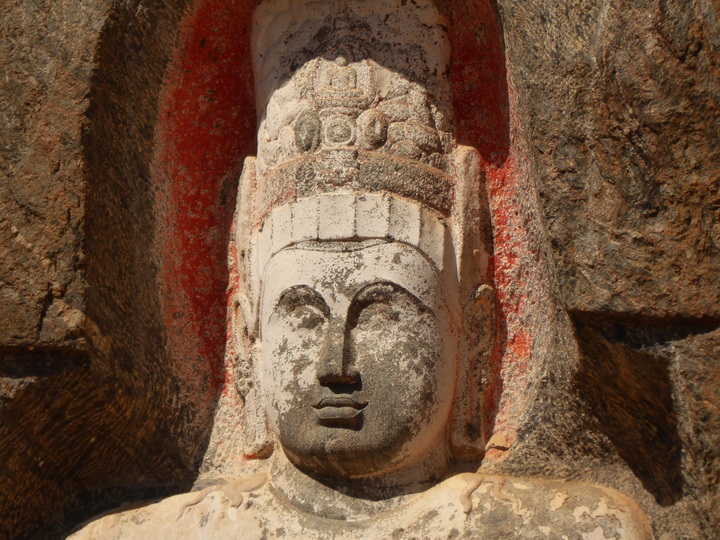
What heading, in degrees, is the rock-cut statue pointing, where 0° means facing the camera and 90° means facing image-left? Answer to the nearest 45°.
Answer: approximately 0°
